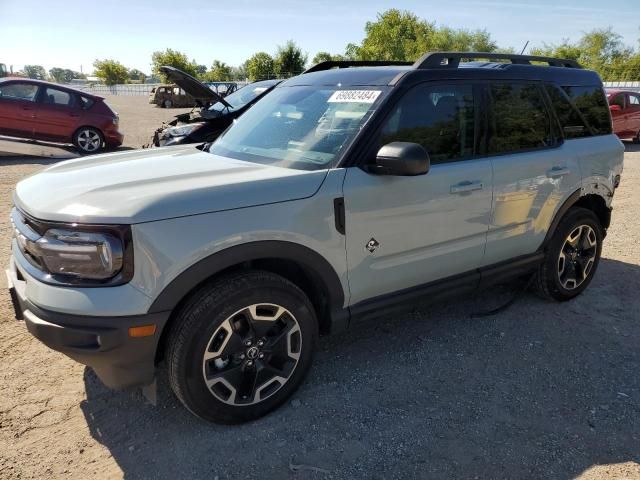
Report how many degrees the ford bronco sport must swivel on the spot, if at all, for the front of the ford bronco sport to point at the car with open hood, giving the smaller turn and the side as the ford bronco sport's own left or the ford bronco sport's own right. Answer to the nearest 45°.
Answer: approximately 135° to the ford bronco sport's own right

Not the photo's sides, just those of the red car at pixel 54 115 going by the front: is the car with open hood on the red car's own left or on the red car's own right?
on the red car's own left

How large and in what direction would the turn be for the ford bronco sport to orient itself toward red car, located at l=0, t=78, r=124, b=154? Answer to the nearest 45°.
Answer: approximately 90° to its right

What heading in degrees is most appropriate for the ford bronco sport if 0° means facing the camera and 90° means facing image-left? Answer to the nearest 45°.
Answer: approximately 45°

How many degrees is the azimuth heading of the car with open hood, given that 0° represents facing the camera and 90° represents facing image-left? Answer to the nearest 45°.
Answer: approximately 45°

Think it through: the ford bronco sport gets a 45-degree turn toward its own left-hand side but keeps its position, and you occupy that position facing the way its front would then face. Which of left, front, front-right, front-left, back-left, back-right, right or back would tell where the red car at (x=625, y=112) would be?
back-left

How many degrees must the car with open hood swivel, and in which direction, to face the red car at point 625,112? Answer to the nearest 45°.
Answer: approximately 135° to its left

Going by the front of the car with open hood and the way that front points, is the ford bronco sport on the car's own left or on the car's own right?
on the car's own left
